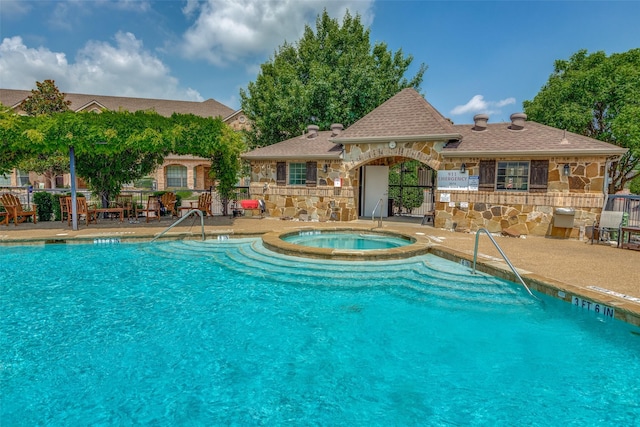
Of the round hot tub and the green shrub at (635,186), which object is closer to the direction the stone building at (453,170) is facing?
the round hot tub

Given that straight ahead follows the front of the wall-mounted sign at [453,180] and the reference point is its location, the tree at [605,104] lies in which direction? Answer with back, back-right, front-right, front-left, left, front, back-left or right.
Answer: back-left

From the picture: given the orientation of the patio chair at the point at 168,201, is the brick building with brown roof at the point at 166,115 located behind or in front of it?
behind

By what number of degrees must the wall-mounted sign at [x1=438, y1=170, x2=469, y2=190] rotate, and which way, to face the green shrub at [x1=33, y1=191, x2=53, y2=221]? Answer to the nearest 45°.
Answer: approximately 90° to its right

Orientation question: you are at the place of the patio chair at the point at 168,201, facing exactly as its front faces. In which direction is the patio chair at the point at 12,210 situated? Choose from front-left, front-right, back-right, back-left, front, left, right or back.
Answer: back-right

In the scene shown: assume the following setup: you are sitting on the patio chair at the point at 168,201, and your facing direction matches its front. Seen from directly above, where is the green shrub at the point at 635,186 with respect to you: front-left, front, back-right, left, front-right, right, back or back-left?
front-left

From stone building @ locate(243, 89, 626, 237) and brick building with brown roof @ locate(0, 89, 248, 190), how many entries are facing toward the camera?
2

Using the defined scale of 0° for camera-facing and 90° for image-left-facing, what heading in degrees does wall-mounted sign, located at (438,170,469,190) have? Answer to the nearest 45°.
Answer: approximately 0°

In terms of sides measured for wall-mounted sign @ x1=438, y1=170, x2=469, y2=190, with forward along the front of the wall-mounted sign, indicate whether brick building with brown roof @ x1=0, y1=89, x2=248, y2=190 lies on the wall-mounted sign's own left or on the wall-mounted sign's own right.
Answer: on the wall-mounted sign's own right

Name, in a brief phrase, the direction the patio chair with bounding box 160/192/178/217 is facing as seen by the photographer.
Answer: facing the viewer and to the right of the viewer

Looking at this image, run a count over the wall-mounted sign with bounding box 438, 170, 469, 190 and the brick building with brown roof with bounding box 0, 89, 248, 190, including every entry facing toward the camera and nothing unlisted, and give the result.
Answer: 2

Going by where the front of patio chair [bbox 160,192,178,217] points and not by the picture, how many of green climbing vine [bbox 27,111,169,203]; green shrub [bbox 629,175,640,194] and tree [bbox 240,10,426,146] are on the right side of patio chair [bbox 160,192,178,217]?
1
